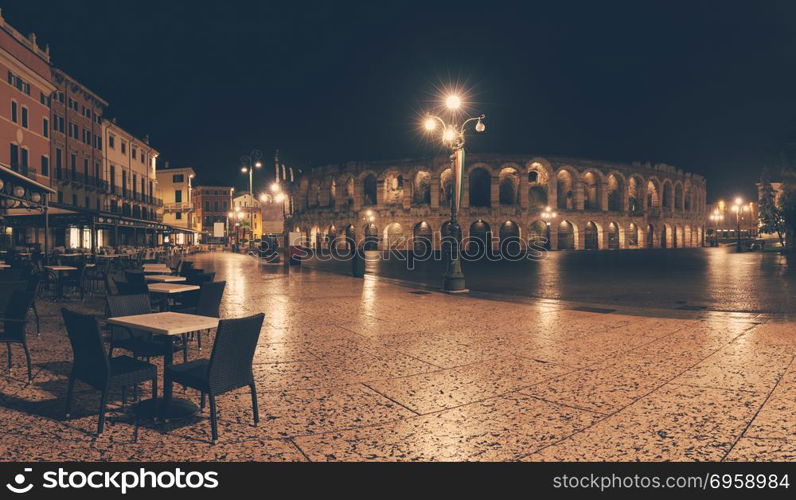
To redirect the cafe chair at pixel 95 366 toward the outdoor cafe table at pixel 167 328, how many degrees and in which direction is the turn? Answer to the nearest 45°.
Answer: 0° — it already faces it

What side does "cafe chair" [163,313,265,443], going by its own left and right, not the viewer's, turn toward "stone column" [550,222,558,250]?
right

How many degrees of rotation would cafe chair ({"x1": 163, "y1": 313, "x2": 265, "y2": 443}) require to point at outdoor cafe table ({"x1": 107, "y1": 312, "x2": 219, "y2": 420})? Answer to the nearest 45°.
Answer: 0° — it already faces it

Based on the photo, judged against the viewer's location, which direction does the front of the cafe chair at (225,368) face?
facing away from the viewer and to the left of the viewer

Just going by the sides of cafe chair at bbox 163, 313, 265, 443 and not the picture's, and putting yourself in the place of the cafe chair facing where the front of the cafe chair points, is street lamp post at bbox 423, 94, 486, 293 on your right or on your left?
on your right

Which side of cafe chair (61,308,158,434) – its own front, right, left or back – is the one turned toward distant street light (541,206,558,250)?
front

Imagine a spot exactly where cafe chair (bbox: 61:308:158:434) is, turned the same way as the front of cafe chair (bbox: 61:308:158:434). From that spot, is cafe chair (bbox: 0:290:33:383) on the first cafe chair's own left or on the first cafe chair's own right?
on the first cafe chair's own left

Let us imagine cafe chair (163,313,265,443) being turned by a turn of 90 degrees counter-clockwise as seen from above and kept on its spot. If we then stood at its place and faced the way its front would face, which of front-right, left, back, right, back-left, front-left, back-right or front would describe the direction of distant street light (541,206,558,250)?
back

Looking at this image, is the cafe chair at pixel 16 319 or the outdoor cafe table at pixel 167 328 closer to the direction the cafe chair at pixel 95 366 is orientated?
the outdoor cafe table

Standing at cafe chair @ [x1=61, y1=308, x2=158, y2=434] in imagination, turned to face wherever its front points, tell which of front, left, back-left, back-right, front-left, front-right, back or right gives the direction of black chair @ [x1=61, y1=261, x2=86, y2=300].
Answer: front-left

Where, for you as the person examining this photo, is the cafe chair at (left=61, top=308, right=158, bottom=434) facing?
facing away from the viewer and to the right of the viewer
